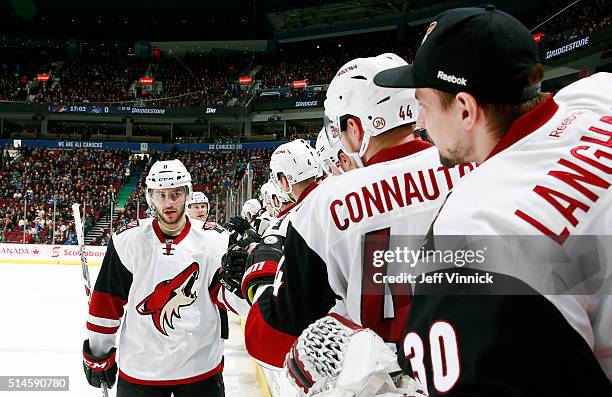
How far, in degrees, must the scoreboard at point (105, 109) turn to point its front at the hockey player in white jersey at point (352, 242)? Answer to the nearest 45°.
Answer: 0° — it already faces them

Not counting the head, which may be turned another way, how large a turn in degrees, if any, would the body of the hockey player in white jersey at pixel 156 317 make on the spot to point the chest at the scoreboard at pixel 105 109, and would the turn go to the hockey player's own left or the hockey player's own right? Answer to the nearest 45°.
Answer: approximately 180°

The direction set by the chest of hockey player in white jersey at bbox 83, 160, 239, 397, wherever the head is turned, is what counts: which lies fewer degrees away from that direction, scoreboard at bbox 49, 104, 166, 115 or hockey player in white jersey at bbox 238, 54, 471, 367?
the hockey player in white jersey

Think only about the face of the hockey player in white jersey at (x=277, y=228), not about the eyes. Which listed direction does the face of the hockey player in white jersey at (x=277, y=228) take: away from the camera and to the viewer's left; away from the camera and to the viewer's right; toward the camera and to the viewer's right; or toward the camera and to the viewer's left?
away from the camera and to the viewer's left

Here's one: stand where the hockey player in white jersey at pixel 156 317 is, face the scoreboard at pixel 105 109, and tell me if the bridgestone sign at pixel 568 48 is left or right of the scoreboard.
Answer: right

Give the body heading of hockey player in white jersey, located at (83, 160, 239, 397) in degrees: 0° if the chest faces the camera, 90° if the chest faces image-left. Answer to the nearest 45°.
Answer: approximately 0°

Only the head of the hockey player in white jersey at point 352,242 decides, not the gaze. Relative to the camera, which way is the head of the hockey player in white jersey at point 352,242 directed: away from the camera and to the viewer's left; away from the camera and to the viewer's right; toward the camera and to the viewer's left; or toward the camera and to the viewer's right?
away from the camera and to the viewer's left

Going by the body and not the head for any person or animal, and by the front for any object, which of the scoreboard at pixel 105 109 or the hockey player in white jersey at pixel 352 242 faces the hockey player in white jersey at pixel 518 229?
the scoreboard

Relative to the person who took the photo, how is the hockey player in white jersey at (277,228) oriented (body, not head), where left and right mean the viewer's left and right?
facing away from the viewer and to the left of the viewer
